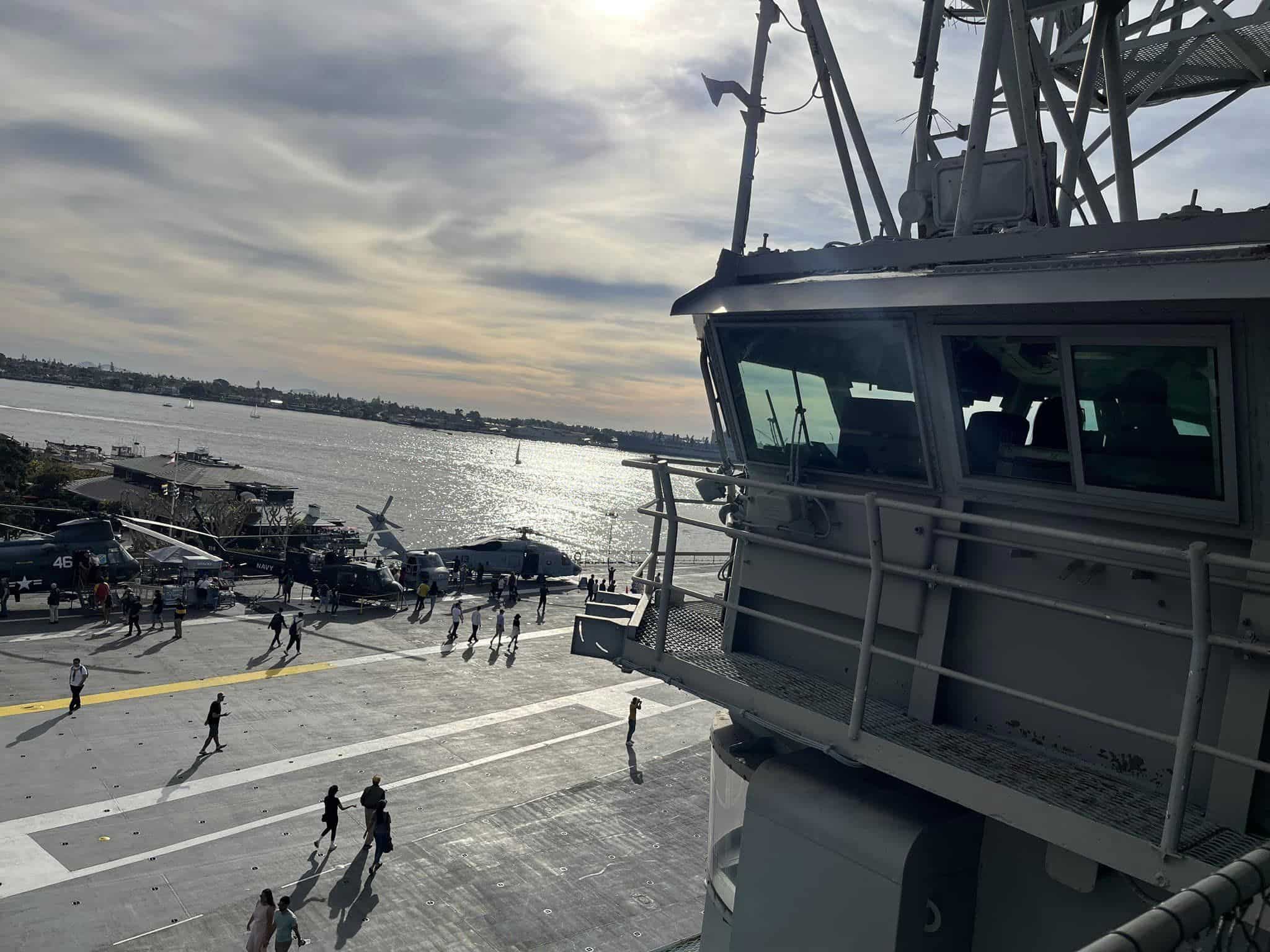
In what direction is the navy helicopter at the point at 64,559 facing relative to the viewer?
to the viewer's right

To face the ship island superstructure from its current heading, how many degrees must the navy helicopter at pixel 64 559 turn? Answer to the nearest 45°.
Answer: approximately 90° to its right

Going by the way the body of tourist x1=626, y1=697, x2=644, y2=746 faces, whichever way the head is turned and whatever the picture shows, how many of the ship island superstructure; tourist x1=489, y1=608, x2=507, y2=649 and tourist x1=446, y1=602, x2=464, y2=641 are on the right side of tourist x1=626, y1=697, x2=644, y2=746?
1

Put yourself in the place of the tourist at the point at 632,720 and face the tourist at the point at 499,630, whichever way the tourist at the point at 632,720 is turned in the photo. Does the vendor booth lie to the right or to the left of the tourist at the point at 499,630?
left

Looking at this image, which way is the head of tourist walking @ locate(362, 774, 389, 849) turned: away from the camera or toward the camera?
away from the camera
